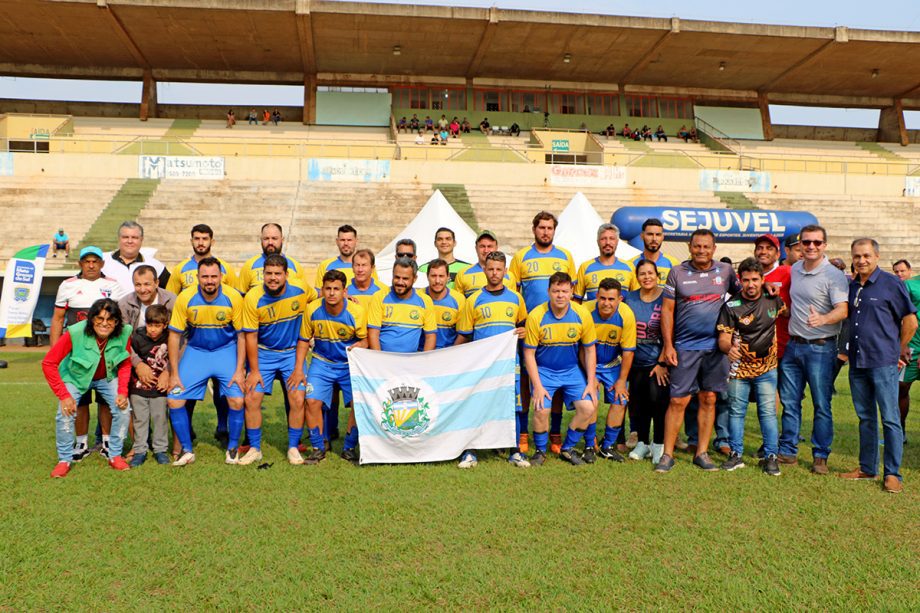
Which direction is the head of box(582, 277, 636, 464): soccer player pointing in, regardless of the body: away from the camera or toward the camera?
toward the camera

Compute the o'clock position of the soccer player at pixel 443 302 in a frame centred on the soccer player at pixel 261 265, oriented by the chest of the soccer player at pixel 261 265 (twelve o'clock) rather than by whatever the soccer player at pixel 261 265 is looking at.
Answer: the soccer player at pixel 443 302 is roughly at 10 o'clock from the soccer player at pixel 261 265.

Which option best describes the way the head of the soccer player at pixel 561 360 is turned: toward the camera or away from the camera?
toward the camera

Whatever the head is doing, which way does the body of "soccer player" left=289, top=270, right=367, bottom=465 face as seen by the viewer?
toward the camera

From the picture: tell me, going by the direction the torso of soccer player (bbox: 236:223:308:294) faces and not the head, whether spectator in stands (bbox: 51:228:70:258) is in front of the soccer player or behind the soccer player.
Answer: behind

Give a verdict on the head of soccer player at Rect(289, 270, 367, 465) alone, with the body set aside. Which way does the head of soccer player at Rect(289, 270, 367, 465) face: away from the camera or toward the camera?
toward the camera

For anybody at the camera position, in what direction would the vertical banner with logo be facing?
facing the viewer

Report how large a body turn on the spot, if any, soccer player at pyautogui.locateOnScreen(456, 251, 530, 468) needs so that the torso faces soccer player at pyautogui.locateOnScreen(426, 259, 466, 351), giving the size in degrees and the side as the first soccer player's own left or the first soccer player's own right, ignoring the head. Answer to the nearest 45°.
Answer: approximately 90° to the first soccer player's own right

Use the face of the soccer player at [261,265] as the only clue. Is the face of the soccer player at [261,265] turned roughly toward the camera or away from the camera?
toward the camera

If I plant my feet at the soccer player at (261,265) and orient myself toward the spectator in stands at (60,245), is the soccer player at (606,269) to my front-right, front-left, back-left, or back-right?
back-right

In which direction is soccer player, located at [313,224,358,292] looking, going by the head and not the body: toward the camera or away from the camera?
toward the camera

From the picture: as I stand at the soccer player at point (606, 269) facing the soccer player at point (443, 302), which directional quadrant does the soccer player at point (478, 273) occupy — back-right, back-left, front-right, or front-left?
front-right

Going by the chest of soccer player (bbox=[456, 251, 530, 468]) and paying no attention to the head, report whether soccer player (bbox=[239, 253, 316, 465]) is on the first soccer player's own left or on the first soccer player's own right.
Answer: on the first soccer player's own right

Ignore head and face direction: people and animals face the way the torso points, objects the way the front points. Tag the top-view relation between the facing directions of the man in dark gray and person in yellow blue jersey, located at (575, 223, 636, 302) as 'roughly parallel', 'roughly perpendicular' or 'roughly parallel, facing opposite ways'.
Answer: roughly parallel

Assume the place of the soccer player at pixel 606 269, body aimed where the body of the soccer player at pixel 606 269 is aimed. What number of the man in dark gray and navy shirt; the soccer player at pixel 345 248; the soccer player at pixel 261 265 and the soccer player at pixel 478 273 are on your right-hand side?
3

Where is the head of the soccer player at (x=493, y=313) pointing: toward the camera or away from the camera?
toward the camera
